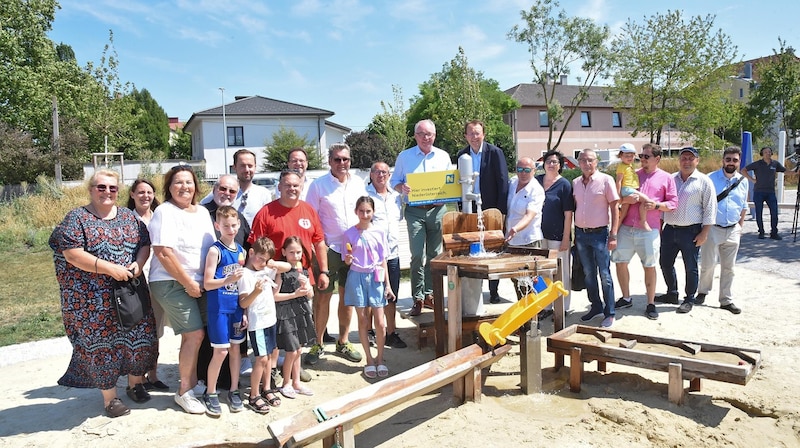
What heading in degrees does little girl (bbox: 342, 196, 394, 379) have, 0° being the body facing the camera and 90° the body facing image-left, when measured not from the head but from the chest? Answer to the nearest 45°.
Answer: approximately 0°

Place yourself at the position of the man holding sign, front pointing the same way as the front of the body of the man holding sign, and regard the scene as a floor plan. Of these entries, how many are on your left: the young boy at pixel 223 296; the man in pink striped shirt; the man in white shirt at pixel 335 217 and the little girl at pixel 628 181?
2

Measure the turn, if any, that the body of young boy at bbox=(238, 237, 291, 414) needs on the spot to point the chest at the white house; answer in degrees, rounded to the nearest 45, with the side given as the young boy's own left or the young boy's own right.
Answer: approximately 135° to the young boy's own left

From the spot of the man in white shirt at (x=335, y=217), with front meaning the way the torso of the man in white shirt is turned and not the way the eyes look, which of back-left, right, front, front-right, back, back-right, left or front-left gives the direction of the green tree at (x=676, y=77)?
back-left

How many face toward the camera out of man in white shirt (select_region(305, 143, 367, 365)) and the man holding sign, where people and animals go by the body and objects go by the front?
2

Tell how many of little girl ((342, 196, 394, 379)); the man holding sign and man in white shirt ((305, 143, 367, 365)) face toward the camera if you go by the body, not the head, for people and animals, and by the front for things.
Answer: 3
